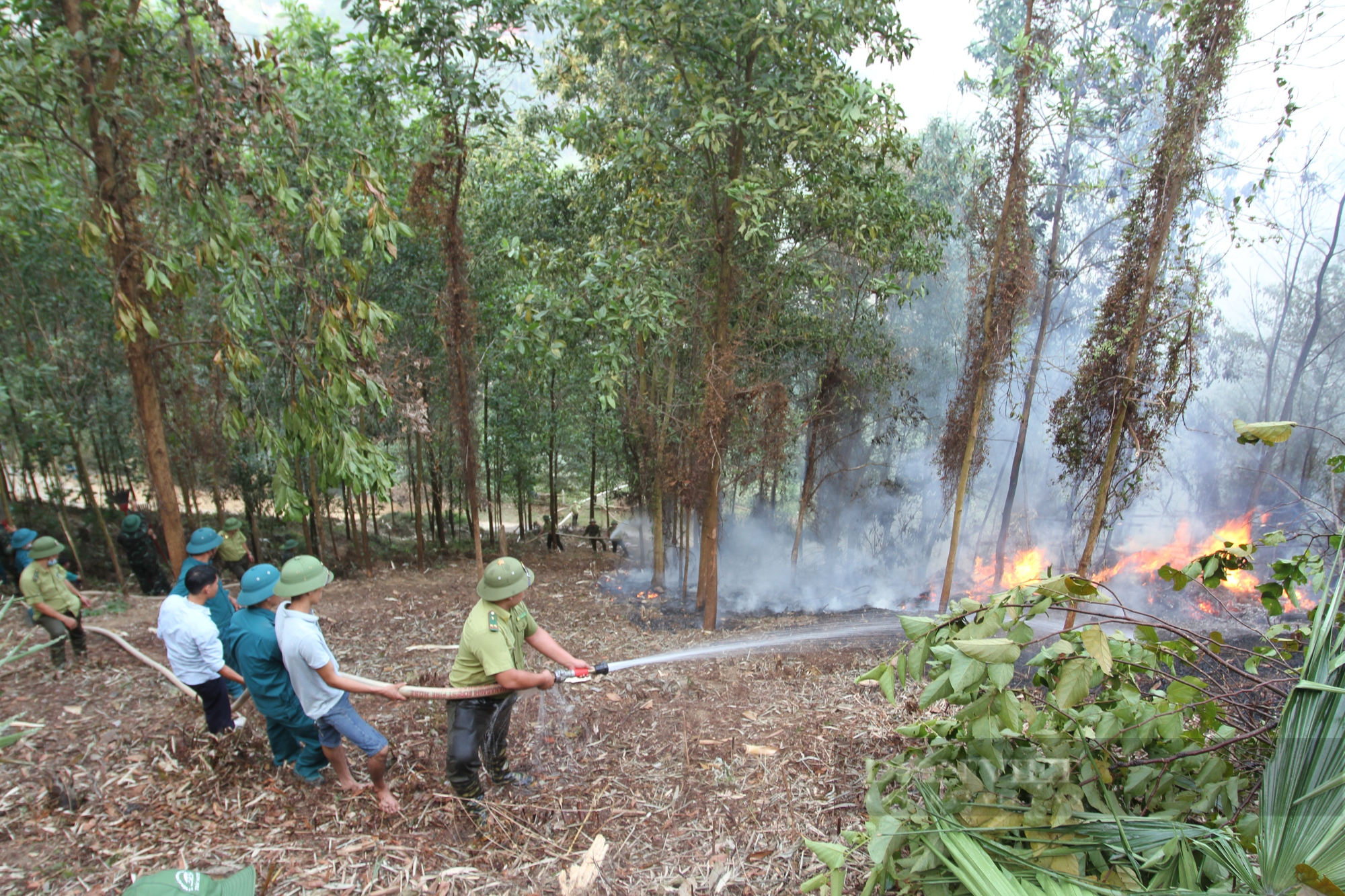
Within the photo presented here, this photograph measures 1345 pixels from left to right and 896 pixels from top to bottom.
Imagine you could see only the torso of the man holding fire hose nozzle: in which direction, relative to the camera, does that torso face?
to the viewer's right

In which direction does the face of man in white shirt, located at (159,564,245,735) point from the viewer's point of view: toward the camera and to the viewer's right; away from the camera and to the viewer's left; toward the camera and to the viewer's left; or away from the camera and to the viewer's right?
away from the camera and to the viewer's right

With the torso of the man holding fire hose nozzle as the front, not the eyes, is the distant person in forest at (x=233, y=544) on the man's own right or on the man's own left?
on the man's own left

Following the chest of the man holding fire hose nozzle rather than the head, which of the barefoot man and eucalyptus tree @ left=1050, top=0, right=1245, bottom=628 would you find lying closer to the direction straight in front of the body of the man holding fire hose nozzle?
the eucalyptus tree

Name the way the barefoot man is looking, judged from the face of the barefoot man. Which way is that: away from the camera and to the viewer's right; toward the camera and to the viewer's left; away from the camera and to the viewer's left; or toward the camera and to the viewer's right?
away from the camera and to the viewer's right

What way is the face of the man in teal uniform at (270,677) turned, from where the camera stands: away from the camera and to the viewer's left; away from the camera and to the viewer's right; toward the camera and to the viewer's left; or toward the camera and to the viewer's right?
away from the camera and to the viewer's right

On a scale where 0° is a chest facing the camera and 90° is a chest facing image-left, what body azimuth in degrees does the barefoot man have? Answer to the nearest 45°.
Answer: approximately 270°

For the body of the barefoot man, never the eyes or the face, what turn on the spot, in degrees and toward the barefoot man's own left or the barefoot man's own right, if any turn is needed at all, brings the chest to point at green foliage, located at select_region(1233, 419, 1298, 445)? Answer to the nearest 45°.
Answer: approximately 45° to the barefoot man's own right

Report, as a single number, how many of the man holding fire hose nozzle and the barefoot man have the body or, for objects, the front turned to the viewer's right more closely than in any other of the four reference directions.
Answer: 2

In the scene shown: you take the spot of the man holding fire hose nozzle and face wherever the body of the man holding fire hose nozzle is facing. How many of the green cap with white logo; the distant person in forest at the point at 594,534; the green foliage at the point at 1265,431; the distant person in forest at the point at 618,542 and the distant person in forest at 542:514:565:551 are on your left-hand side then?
3

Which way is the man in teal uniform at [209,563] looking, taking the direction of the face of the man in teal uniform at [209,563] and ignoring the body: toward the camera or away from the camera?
away from the camera
